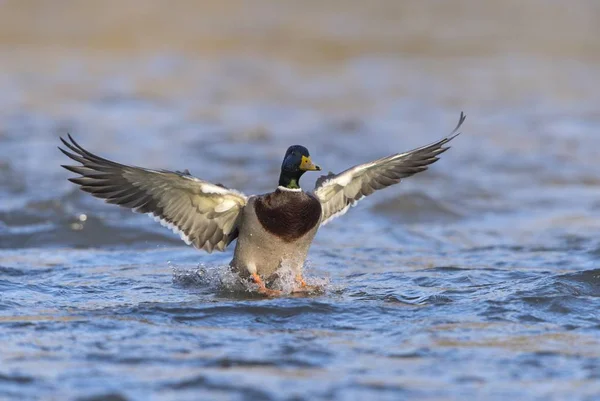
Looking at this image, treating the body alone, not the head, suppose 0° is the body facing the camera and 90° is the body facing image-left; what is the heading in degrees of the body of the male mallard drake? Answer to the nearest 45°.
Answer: approximately 315°
